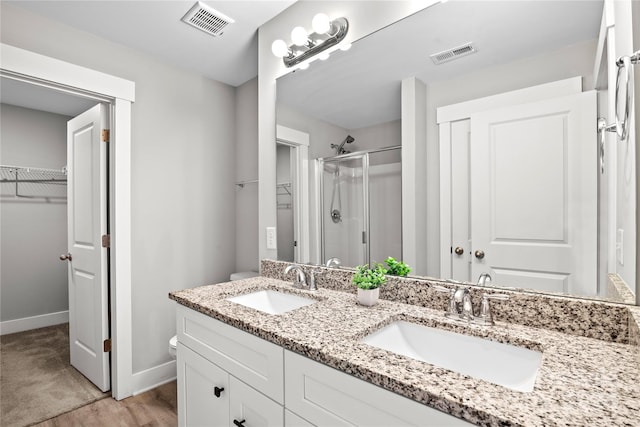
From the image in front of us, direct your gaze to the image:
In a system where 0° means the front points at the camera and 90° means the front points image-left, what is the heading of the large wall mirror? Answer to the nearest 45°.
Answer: approximately 45°

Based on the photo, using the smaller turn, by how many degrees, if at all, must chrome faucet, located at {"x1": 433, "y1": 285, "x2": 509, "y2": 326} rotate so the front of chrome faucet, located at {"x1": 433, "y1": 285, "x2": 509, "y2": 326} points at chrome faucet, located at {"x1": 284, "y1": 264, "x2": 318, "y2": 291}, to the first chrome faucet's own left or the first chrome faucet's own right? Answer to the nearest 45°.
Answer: approximately 45° to the first chrome faucet's own right

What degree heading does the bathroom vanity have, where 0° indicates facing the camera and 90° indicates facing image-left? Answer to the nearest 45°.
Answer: approximately 45°

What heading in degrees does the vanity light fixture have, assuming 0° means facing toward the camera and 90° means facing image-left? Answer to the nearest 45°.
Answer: approximately 45°

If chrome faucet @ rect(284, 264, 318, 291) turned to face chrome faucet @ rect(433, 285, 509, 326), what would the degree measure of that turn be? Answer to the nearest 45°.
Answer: approximately 90° to its left
